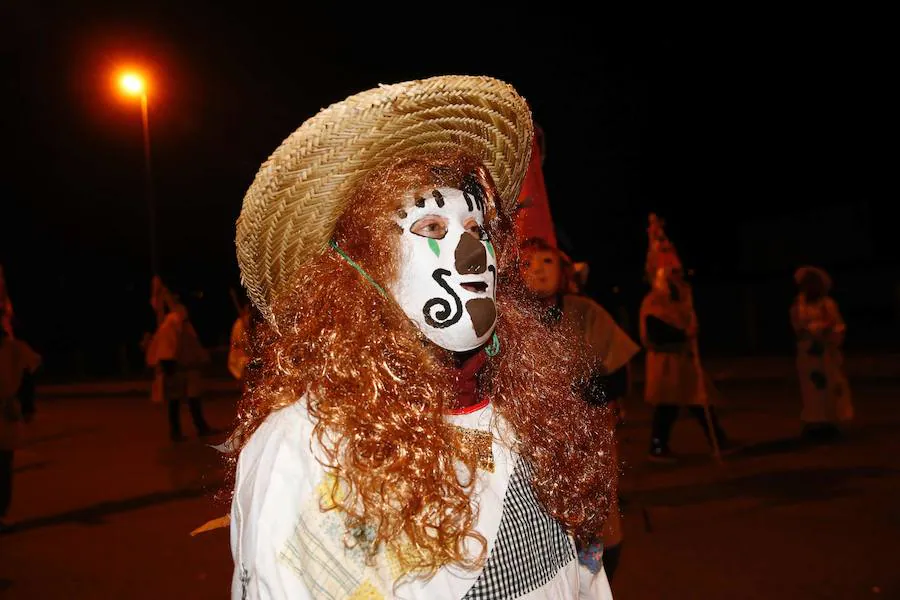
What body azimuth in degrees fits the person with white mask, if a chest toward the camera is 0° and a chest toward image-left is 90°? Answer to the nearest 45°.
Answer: approximately 315°

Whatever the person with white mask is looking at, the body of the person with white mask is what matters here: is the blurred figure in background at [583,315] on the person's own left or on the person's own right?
on the person's own left

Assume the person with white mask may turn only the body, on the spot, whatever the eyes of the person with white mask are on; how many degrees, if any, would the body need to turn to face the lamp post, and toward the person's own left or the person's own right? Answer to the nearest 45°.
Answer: approximately 135° to the person's own left

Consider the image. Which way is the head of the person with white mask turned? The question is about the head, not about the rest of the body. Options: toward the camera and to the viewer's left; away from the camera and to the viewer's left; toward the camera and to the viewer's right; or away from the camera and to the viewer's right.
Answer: toward the camera and to the viewer's right

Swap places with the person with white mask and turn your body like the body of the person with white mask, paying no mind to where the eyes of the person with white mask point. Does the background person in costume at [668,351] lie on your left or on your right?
on your left

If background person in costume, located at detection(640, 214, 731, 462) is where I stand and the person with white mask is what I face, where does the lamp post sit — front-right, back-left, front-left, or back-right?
back-right

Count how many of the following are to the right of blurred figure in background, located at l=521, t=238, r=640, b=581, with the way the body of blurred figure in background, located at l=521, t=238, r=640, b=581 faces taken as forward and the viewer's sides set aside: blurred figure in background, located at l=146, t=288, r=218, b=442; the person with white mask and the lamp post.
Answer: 2

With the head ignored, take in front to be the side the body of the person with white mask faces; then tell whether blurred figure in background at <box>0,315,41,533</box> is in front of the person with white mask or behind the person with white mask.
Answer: behind
